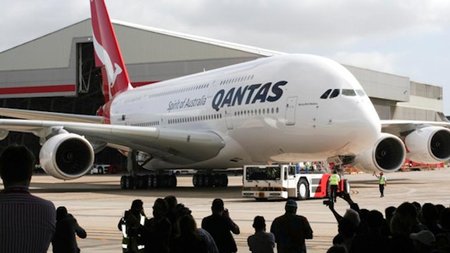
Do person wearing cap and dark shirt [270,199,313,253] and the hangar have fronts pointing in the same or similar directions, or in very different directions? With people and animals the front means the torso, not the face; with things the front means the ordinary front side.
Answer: very different directions

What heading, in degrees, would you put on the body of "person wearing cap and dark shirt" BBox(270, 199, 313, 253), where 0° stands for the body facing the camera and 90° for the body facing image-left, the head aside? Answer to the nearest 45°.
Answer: approximately 180°

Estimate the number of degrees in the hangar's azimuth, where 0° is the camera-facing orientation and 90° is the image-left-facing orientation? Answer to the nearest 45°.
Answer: approximately 0°

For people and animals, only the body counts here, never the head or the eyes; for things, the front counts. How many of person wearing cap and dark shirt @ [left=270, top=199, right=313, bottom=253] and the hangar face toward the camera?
1

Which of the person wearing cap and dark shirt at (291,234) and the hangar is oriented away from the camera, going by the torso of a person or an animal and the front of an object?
the person wearing cap and dark shirt

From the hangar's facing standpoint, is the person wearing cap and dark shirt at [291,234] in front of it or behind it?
in front

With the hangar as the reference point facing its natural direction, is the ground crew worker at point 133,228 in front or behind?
in front

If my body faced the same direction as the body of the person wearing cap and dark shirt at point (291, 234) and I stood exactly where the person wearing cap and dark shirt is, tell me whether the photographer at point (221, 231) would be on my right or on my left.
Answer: on my left

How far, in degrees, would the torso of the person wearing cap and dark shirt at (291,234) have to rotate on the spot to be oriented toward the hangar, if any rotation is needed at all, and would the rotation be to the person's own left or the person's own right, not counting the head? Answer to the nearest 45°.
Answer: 0° — they already face it

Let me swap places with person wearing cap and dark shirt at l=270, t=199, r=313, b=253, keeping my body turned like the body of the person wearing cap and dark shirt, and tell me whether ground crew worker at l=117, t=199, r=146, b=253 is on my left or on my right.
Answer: on my left
